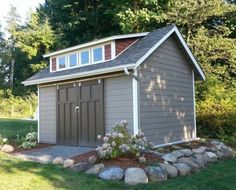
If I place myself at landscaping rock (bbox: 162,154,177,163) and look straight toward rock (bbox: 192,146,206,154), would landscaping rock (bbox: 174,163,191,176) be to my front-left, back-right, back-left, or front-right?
back-right

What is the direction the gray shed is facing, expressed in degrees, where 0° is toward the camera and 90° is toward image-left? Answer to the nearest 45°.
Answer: approximately 45°

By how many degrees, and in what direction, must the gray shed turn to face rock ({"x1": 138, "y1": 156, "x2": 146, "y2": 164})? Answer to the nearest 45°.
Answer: approximately 45° to its left

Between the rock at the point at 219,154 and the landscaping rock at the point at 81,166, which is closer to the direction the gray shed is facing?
the landscaping rock

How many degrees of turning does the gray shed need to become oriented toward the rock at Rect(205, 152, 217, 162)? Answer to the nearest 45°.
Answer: approximately 90° to its left

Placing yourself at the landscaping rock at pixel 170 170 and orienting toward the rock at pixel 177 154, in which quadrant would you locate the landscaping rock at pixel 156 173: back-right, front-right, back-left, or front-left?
back-left

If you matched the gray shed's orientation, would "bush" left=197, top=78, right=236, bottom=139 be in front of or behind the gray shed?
behind

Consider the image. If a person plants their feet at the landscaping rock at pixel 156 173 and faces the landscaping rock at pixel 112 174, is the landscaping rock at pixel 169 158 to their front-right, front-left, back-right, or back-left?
back-right

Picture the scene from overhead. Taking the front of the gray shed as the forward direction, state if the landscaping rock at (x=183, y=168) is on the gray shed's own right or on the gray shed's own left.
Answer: on the gray shed's own left

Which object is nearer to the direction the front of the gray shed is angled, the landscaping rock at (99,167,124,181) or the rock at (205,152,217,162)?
the landscaping rock
